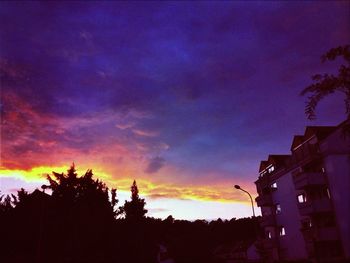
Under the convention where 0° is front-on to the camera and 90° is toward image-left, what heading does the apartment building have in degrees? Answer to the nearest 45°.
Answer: approximately 45°
